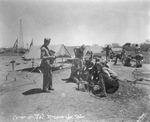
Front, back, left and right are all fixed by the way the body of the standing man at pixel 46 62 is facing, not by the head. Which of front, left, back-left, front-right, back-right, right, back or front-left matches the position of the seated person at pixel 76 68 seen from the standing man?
front-left

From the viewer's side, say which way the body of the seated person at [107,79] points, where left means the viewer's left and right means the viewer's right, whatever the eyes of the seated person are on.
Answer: facing to the left of the viewer

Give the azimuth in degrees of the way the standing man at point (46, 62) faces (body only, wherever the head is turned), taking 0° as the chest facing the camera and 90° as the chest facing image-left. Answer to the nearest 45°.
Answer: approximately 270°
